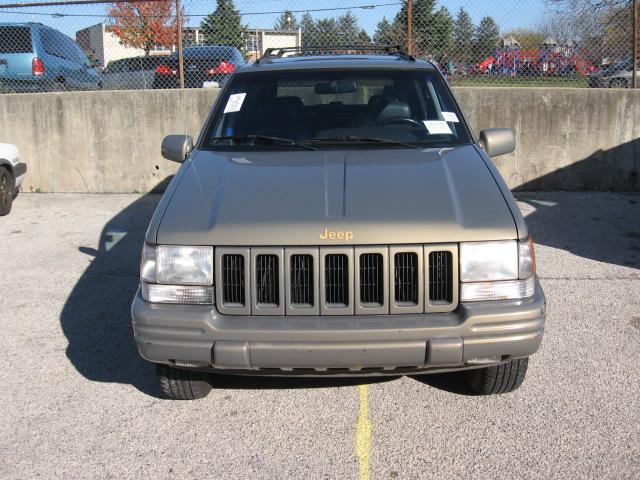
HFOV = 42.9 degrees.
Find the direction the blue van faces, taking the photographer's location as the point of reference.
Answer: facing away from the viewer and to the right of the viewer

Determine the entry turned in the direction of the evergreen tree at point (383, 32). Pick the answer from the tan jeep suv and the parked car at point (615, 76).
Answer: the parked car

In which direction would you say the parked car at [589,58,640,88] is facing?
to the viewer's left

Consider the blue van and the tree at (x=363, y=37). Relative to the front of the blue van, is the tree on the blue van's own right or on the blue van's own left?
on the blue van's own right

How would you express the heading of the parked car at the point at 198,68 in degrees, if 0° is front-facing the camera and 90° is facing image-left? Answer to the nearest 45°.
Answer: approximately 225°

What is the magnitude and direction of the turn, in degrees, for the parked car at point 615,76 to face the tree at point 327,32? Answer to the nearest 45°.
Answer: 0° — it already faces it
